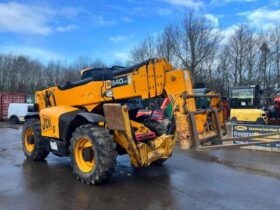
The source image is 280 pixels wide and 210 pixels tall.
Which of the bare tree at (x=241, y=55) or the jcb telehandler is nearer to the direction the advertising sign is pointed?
the jcb telehandler

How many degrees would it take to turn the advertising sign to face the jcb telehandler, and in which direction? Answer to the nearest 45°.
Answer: approximately 45° to its right

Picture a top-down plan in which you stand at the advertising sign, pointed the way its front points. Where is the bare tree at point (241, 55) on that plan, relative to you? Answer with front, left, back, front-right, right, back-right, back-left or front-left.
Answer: back

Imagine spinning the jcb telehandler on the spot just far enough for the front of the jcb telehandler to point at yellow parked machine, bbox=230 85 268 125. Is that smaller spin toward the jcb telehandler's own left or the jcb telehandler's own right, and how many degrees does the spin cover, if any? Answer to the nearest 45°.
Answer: approximately 90° to the jcb telehandler's own left

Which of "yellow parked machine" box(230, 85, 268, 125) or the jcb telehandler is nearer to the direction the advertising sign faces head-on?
the jcb telehandler

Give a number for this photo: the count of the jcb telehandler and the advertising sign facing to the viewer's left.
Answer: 0

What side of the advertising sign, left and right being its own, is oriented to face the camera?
front

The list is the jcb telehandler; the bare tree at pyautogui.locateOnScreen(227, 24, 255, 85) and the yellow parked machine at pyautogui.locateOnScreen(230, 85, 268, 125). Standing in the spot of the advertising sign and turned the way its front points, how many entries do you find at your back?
2

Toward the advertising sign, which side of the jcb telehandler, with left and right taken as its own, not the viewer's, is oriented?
left

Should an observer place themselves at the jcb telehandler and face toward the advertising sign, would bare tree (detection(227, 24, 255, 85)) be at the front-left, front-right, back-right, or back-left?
front-left

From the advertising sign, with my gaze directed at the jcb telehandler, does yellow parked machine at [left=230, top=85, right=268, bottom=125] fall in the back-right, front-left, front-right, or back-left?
back-right

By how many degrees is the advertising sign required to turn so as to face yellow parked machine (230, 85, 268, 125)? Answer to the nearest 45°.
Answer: approximately 180°
